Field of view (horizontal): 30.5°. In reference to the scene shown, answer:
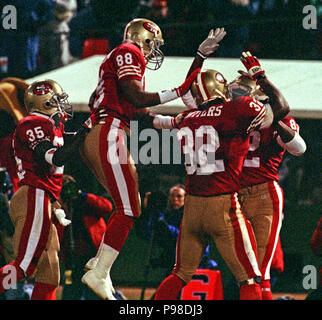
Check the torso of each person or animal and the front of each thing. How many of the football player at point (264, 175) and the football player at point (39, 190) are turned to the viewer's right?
1

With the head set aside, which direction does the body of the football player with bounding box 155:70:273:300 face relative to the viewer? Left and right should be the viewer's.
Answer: facing away from the viewer and to the right of the viewer

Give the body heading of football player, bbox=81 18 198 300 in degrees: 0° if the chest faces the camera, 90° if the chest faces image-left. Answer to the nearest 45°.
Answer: approximately 270°

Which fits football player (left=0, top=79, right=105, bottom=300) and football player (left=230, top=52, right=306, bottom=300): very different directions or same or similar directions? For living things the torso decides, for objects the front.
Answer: very different directions

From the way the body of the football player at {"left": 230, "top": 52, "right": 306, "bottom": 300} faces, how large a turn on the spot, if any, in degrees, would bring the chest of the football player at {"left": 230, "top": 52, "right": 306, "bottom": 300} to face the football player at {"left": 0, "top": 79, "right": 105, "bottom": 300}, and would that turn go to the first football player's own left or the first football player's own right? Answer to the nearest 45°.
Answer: approximately 45° to the first football player's own right

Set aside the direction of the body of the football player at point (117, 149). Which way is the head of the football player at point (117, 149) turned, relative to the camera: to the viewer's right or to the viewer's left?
to the viewer's right

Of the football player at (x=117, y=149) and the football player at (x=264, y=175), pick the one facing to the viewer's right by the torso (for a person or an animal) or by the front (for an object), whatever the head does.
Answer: the football player at (x=117, y=149)

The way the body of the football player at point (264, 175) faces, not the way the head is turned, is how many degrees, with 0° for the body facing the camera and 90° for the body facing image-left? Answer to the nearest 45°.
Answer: approximately 45°

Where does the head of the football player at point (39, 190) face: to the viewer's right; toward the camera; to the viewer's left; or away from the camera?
to the viewer's right

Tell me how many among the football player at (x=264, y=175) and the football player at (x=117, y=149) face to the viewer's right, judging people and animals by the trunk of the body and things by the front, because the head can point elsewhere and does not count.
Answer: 1
